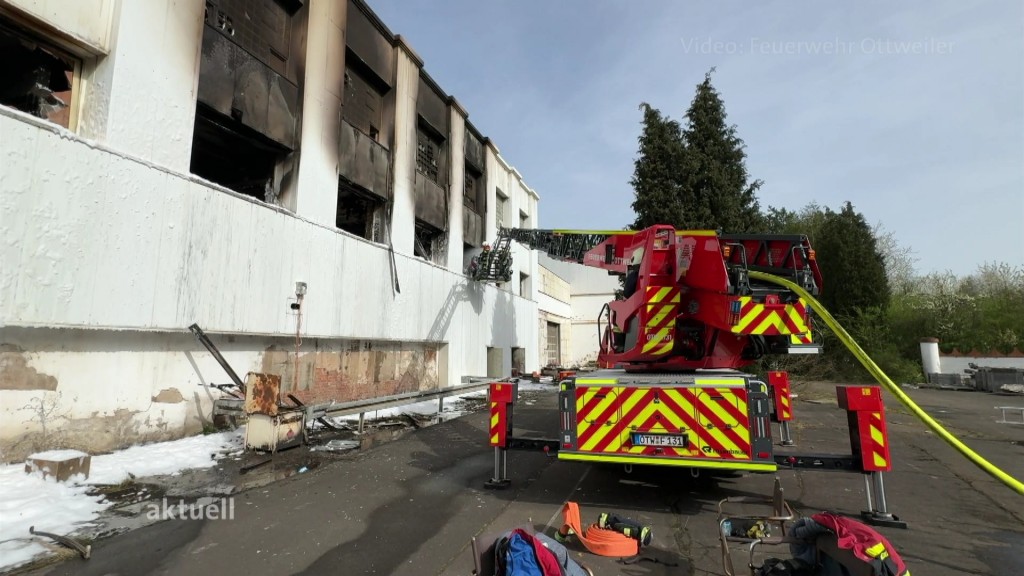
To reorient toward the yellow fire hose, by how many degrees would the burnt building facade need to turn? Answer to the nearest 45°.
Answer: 0° — it already faces it

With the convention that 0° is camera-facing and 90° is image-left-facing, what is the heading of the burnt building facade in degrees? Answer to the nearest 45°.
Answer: approximately 315°

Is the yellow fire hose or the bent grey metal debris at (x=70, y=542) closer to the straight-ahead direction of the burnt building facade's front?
the yellow fire hose

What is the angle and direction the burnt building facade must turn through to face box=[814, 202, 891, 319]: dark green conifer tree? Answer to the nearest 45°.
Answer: approximately 45° to its left

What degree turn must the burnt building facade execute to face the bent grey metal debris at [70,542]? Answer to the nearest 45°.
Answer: approximately 45° to its right
